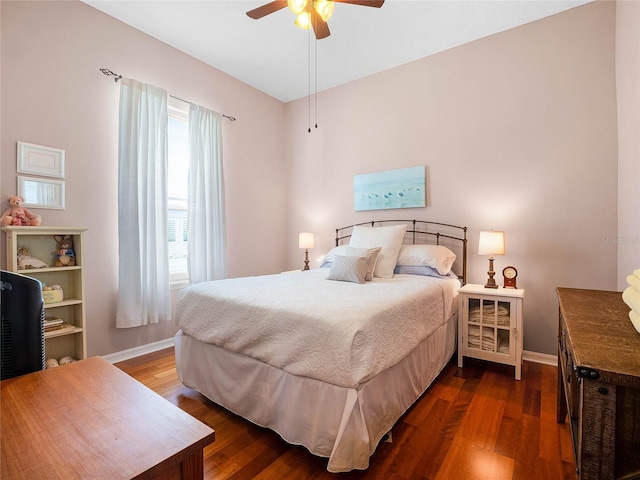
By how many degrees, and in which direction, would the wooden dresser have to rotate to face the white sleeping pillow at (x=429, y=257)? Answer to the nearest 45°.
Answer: approximately 45° to its right

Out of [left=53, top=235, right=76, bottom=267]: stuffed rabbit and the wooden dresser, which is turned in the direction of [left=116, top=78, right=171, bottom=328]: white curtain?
the wooden dresser

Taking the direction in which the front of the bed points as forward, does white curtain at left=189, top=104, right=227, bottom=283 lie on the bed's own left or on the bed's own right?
on the bed's own right

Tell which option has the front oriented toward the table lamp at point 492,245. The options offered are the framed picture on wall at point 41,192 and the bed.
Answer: the framed picture on wall

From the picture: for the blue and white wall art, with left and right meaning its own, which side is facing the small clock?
left

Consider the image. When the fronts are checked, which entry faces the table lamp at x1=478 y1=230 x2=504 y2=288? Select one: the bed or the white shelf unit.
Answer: the white shelf unit

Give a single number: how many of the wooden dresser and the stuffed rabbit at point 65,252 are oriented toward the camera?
1

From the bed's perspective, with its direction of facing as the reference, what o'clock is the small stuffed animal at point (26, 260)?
The small stuffed animal is roughly at 2 o'clock from the bed.

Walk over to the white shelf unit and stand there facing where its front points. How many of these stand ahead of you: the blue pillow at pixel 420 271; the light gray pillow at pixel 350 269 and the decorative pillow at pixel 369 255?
3

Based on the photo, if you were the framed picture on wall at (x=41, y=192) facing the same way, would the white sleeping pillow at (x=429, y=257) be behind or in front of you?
in front

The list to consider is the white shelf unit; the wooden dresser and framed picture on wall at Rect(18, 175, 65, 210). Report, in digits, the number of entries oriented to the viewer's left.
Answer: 1
